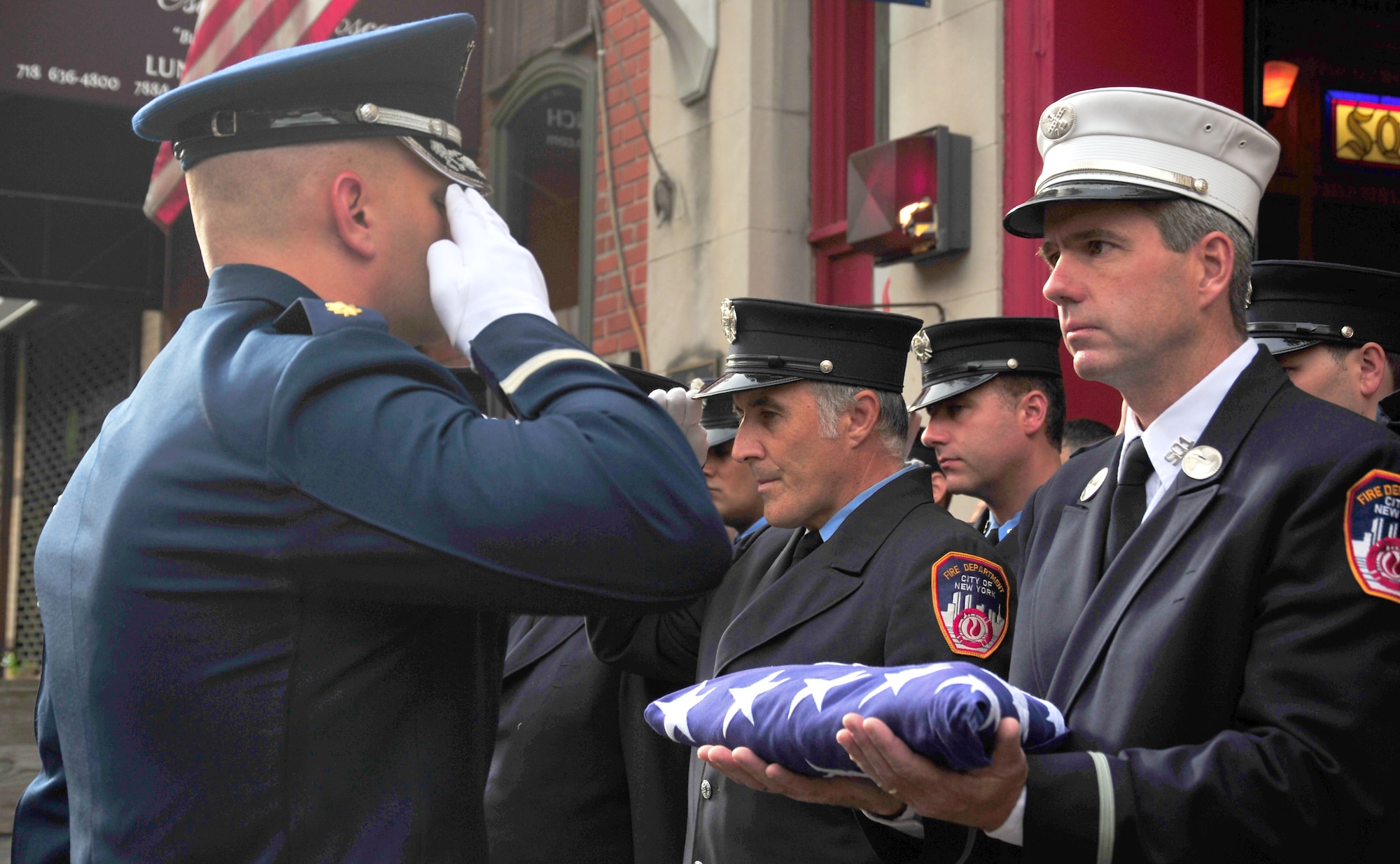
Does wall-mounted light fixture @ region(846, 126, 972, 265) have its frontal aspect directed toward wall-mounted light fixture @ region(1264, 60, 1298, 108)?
no

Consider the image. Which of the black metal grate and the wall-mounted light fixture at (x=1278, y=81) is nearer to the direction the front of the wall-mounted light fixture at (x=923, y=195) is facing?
the black metal grate

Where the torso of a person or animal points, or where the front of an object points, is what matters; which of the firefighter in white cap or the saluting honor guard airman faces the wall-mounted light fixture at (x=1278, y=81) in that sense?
the saluting honor guard airman

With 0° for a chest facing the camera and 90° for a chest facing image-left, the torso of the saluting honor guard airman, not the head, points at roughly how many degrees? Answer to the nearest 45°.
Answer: approximately 225°

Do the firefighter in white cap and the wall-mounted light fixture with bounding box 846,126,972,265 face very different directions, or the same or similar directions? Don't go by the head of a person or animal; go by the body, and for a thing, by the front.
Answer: same or similar directions

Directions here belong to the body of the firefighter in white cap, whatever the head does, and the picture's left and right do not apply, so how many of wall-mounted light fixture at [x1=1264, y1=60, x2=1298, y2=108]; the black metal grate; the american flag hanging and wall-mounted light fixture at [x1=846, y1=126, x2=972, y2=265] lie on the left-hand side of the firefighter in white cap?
0

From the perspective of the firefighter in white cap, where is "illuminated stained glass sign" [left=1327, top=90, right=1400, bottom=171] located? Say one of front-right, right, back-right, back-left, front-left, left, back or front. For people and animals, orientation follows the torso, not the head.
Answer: back-right

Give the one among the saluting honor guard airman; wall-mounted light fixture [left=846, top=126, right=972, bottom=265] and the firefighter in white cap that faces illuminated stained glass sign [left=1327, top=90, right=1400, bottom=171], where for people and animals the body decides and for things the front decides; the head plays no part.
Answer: the saluting honor guard airman

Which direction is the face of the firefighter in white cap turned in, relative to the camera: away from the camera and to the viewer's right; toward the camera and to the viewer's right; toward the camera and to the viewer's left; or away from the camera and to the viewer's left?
toward the camera and to the viewer's left

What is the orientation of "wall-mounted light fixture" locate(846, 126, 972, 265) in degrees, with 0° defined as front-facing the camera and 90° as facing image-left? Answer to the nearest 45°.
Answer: approximately 45°

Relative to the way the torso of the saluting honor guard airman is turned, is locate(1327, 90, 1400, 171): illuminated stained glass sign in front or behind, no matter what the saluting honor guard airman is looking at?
in front

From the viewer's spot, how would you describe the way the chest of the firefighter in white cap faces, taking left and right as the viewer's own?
facing the viewer and to the left of the viewer

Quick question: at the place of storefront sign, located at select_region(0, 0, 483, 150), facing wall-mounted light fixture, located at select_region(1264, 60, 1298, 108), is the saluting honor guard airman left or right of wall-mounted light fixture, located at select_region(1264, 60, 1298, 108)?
right

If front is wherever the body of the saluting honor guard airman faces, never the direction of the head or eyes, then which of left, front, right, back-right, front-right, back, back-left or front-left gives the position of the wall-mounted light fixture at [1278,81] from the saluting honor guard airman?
front

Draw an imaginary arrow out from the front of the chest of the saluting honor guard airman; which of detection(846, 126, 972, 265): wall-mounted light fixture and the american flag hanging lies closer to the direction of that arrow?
the wall-mounted light fixture

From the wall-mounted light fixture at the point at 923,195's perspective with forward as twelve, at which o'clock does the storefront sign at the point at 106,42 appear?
The storefront sign is roughly at 2 o'clock from the wall-mounted light fixture.

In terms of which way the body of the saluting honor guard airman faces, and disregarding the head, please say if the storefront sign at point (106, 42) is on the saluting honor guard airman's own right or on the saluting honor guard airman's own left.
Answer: on the saluting honor guard airman's own left

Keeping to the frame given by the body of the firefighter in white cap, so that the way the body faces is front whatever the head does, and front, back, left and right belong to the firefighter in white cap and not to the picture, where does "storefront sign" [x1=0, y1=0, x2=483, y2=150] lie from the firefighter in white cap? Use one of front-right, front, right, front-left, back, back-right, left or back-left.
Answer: right
